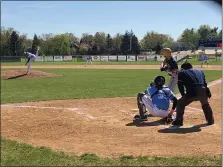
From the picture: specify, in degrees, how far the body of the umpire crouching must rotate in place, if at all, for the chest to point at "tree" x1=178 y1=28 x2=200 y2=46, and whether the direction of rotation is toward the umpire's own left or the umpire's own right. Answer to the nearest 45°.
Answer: approximately 45° to the umpire's own right

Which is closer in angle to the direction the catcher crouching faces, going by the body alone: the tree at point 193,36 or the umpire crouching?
the tree

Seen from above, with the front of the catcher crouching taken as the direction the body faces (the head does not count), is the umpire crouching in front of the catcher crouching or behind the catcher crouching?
behind

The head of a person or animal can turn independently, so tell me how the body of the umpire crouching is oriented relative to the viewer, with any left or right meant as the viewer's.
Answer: facing away from the viewer and to the left of the viewer

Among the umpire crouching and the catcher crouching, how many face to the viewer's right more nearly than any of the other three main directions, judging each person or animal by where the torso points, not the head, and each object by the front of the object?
0

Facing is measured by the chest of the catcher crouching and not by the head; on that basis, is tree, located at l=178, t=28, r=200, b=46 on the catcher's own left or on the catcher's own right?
on the catcher's own right

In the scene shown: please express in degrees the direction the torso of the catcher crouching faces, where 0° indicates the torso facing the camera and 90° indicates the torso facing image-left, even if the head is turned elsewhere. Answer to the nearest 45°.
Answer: approximately 135°
